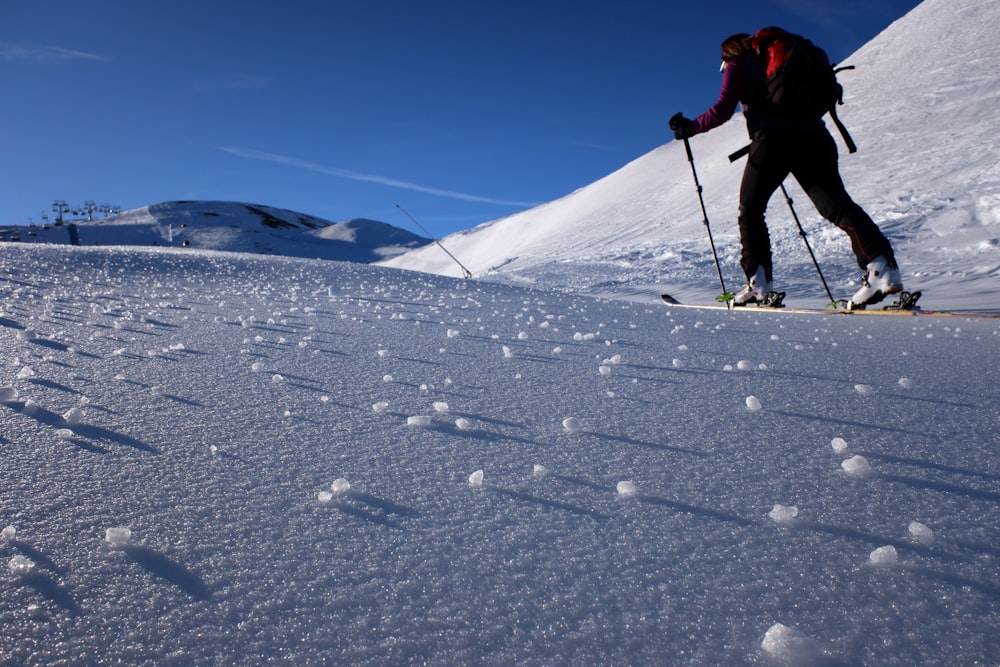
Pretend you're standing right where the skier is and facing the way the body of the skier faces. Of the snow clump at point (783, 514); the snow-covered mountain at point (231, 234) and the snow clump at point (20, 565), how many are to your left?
2

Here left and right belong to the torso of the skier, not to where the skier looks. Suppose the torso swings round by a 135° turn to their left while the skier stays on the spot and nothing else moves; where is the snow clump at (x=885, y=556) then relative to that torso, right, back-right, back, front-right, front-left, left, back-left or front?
front-right

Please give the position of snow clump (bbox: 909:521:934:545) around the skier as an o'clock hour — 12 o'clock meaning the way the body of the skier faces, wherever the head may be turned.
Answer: The snow clump is roughly at 9 o'clock from the skier.

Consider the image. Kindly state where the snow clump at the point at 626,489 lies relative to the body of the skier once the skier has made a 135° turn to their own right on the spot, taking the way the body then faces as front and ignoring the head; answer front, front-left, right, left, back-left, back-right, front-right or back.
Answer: back-right

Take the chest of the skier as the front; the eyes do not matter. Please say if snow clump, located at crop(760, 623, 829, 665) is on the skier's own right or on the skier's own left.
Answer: on the skier's own left

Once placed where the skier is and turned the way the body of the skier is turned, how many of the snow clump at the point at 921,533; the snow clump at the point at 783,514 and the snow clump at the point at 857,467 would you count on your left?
3

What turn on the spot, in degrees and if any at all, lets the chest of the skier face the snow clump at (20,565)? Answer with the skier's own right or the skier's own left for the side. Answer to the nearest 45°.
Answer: approximately 90° to the skier's own left

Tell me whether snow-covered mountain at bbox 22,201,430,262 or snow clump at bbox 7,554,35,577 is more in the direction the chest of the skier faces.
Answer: the snow-covered mountain

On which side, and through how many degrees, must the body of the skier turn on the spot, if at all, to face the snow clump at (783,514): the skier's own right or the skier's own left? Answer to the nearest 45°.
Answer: approximately 90° to the skier's own left

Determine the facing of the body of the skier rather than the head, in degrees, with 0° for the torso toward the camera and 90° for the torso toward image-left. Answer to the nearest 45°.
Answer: approximately 90°
